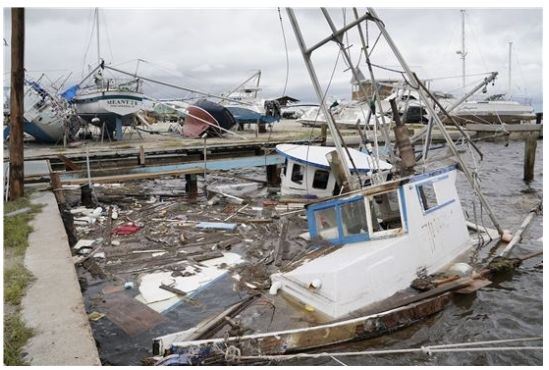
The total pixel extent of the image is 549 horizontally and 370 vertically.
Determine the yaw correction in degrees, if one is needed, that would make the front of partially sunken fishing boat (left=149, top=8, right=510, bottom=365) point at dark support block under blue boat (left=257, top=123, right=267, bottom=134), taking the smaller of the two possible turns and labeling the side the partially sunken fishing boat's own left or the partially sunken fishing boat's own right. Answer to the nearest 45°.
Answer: approximately 135° to the partially sunken fishing boat's own right

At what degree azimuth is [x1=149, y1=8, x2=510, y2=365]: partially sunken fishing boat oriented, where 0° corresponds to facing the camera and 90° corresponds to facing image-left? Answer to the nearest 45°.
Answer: approximately 45°

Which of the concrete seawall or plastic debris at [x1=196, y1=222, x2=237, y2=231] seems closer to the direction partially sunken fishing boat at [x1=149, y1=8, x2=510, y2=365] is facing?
the concrete seawall

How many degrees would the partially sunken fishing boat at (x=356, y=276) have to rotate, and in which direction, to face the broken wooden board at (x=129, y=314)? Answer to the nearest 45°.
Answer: approximately 45° to its right

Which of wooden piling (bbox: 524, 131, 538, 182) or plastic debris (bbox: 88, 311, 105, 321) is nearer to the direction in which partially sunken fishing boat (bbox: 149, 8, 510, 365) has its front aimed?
the plastic debris

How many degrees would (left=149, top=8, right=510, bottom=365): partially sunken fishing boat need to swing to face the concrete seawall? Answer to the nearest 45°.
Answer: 0° — it already faces it

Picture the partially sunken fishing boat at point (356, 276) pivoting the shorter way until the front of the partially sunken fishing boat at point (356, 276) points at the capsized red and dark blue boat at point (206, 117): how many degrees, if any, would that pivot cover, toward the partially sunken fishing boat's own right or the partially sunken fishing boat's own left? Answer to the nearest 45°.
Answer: approximately 135° to the partially sunken fishing boat's own right

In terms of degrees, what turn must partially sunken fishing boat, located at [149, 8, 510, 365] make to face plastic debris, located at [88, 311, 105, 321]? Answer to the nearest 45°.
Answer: approximately 45° to its right
